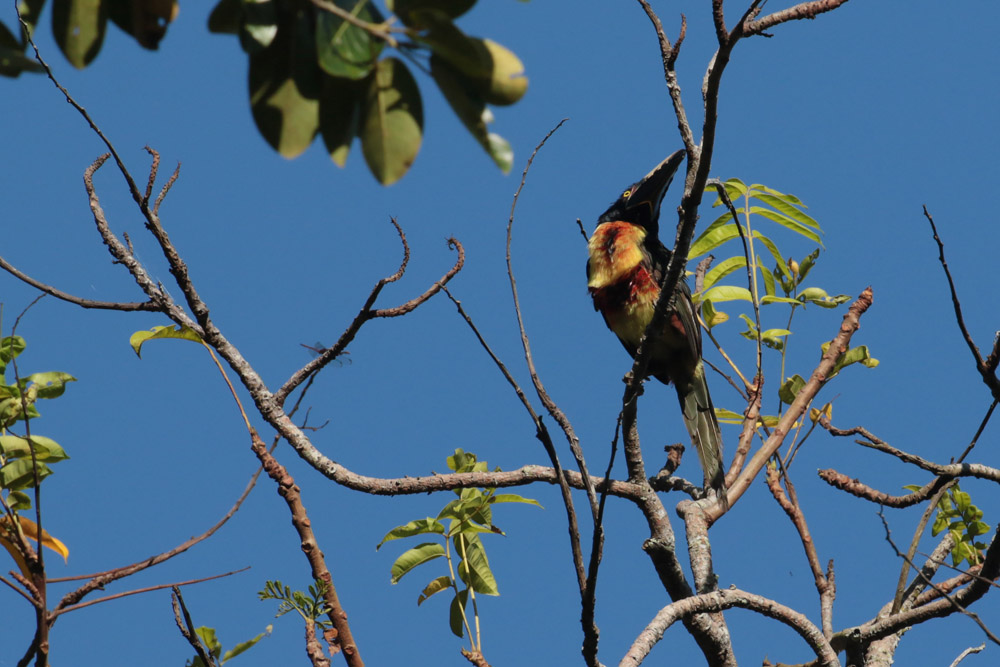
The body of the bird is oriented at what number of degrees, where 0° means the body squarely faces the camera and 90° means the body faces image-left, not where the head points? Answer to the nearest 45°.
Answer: approximately 45°

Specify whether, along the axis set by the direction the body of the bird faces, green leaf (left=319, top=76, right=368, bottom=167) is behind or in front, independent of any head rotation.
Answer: in front

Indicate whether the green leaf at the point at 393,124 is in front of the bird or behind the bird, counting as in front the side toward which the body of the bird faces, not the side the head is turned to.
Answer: in front

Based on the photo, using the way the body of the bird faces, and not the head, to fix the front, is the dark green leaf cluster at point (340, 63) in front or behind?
in front
